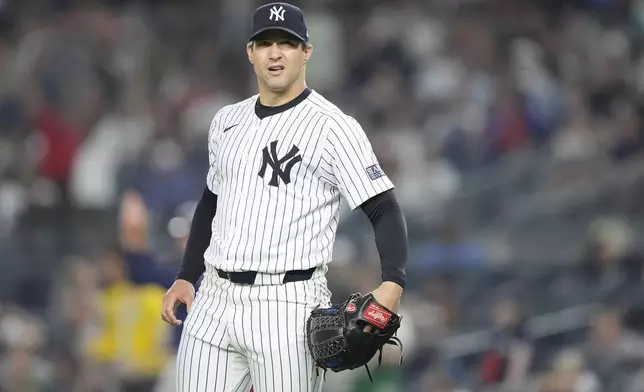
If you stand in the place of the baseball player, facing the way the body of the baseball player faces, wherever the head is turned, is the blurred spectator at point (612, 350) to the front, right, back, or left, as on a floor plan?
back

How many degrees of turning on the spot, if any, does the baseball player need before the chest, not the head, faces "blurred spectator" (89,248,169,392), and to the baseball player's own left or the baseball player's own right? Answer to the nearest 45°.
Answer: approximately 135° to the baseball player's own right

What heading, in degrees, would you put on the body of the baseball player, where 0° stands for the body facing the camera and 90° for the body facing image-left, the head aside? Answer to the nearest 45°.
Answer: approximately 45°

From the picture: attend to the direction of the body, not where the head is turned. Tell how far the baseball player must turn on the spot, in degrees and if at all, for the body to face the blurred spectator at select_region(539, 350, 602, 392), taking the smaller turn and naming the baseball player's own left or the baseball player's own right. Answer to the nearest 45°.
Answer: approximately 180°

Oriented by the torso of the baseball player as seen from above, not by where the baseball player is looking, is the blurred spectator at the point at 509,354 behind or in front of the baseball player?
behind
